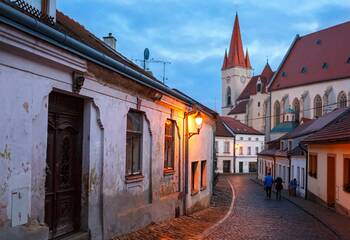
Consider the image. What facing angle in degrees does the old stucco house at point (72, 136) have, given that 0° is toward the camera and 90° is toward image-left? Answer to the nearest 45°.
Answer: approximately 315°
